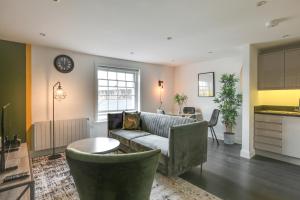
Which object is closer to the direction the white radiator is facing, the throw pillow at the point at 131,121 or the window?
the throw pillow

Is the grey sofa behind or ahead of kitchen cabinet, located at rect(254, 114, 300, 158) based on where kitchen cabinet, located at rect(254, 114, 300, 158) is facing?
ahead

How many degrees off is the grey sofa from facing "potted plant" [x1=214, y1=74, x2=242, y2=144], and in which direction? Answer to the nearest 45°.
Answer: approximately 180°

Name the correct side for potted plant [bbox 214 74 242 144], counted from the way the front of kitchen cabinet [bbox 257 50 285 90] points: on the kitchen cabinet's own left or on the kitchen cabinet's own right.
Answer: on the kitchen cabinet's own right

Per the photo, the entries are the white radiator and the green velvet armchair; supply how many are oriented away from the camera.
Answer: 1

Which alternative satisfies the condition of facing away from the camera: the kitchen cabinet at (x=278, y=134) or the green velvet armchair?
the green velvet armchair

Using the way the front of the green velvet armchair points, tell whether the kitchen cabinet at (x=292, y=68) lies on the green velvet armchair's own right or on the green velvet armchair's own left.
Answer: on the green velvet armchair's own right

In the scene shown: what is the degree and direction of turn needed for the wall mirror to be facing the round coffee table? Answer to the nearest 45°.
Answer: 0° — it already faces it

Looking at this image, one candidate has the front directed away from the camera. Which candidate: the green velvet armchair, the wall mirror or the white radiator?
the green velvet armchair

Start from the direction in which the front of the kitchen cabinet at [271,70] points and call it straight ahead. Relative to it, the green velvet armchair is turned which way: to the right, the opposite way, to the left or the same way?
to the right

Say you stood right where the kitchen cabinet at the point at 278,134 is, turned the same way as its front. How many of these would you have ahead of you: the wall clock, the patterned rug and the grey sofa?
3
